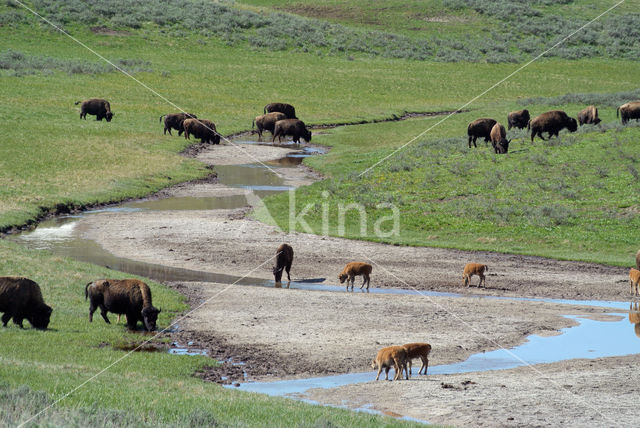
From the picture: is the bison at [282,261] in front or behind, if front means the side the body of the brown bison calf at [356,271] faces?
in front

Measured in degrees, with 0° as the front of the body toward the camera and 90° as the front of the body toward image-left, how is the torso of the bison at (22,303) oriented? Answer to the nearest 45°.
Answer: approximately 270°

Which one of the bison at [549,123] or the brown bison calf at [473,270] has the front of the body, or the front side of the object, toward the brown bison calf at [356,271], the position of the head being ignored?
the brown bison calf at [473,270]

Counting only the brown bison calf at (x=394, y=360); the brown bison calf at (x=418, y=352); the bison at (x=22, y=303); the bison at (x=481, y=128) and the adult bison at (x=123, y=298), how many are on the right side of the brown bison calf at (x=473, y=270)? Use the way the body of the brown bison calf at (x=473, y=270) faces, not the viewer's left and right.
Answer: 1

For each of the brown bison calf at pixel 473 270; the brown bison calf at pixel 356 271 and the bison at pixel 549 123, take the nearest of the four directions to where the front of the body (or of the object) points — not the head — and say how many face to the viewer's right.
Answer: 1

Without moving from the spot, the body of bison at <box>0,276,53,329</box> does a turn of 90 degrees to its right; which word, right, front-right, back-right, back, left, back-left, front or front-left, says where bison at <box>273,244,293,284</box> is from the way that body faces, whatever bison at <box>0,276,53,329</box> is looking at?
back-left

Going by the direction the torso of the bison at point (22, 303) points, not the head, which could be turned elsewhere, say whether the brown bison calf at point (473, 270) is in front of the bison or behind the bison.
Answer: in front

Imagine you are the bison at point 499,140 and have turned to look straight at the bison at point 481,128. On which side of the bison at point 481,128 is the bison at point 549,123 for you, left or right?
right

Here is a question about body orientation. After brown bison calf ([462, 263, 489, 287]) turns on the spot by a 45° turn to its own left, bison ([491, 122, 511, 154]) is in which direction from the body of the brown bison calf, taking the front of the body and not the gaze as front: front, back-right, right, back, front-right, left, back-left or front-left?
back-right

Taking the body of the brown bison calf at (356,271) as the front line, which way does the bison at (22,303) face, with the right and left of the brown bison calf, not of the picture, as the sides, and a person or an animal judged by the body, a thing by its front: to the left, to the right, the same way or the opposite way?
the opposite way

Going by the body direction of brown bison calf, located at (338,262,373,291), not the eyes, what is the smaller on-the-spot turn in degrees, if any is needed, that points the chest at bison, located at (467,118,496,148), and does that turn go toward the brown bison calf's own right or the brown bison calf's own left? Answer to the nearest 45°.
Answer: approximately 90° to the brown bison calf's own right
